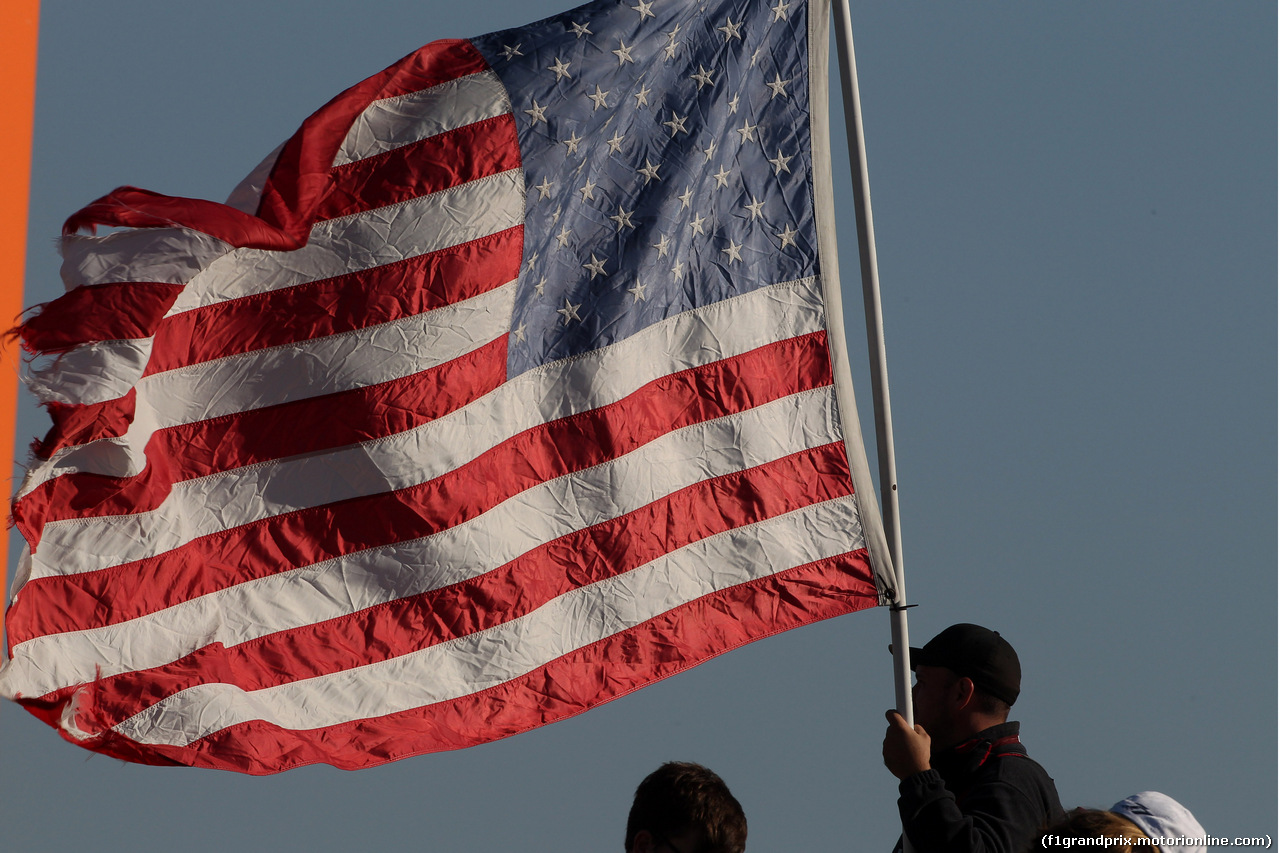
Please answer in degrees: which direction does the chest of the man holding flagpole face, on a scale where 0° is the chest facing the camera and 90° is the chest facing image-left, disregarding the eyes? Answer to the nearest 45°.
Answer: approximately 90°

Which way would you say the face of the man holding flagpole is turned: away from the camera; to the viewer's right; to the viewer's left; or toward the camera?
to the viewer's left
